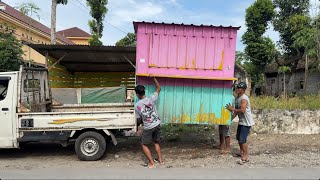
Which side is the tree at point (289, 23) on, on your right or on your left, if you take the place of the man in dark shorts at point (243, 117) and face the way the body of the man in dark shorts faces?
on your right

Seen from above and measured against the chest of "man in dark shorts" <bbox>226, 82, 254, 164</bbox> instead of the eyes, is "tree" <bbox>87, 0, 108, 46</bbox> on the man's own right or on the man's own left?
on the man's own right

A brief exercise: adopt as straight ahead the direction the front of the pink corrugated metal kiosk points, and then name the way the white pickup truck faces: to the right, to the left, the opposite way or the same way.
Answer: to the right

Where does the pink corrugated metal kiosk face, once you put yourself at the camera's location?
facing the viewer

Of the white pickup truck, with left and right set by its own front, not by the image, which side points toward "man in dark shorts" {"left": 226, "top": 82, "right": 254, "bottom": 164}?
back

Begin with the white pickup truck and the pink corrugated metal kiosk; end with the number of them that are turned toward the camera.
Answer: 1

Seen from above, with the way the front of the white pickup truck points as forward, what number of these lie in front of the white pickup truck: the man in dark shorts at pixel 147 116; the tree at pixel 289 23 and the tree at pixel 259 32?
0

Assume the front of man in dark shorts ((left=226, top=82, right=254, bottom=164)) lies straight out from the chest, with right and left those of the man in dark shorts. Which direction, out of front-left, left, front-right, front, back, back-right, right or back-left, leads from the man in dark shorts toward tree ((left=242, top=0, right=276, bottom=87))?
right

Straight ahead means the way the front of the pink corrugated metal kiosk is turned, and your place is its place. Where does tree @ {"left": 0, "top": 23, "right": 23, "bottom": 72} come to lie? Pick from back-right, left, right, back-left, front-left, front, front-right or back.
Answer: back-right

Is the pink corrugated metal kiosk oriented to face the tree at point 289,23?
no

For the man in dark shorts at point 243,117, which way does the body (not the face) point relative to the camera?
to the viewer's left

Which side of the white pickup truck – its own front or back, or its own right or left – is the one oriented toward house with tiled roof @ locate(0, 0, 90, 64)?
right

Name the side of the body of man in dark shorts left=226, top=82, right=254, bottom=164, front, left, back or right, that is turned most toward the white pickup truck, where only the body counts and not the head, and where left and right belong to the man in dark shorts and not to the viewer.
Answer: front

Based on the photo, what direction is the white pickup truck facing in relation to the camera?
to the viewer's left

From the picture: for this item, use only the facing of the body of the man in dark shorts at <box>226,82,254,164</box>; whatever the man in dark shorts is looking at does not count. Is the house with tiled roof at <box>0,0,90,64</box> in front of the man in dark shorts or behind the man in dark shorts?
in front

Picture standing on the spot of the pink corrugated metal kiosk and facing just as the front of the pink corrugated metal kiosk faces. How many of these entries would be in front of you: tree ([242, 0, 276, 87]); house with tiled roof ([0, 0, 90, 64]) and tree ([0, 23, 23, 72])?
0
